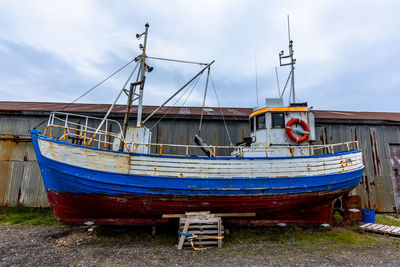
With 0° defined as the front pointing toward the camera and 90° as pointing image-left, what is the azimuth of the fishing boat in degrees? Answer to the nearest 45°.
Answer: approximately 90°

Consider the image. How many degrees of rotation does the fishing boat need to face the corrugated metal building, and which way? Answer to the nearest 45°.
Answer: approximately 90° to its right
